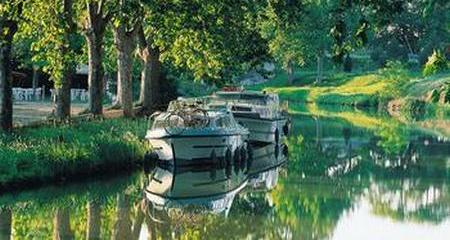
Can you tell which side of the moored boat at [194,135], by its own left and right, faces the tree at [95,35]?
right

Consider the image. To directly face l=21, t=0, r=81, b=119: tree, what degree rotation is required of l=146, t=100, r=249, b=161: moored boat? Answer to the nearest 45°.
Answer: approximately 45° to its right
